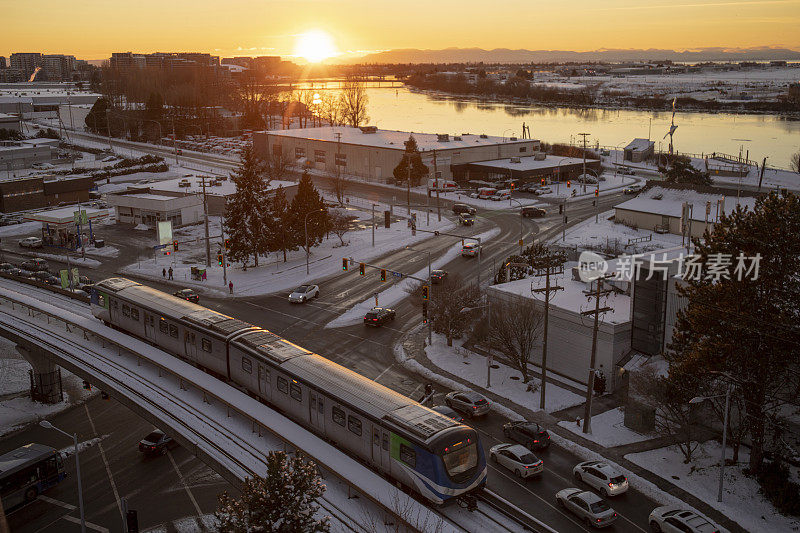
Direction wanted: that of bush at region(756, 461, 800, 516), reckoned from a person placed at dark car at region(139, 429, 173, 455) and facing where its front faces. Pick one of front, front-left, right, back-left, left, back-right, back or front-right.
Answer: right

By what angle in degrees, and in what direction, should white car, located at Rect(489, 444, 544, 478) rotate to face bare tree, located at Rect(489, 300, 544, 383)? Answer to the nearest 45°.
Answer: approximately 45° to its right

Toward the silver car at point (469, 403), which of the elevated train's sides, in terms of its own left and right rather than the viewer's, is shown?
left

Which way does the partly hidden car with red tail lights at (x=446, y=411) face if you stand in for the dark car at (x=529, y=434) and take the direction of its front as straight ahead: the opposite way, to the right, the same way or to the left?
the same way

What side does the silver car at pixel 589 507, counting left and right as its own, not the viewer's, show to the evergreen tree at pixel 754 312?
right

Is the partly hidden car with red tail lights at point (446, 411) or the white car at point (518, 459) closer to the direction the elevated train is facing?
the white car

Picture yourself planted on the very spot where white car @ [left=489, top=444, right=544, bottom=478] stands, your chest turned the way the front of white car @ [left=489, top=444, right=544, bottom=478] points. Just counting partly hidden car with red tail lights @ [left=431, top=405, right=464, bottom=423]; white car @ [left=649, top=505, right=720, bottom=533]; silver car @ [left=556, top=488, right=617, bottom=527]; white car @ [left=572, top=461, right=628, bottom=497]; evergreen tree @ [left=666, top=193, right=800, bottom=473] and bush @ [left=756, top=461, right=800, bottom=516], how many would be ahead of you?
1

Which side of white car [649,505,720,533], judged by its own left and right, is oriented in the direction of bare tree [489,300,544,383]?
front

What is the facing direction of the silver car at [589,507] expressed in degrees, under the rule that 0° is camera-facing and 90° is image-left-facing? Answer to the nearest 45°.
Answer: approximately 135°

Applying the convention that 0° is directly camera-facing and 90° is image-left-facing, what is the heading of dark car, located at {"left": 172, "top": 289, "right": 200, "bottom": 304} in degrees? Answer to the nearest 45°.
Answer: approximately 135°

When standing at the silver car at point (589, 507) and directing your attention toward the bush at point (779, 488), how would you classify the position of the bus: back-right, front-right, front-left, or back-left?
back-left

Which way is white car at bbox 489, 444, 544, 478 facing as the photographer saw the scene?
facing away from the viewer and to the left of the viewer

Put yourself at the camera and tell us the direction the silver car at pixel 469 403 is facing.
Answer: facing away from the viewer and to the left of the viewer

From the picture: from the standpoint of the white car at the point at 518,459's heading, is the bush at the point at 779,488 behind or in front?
behind
